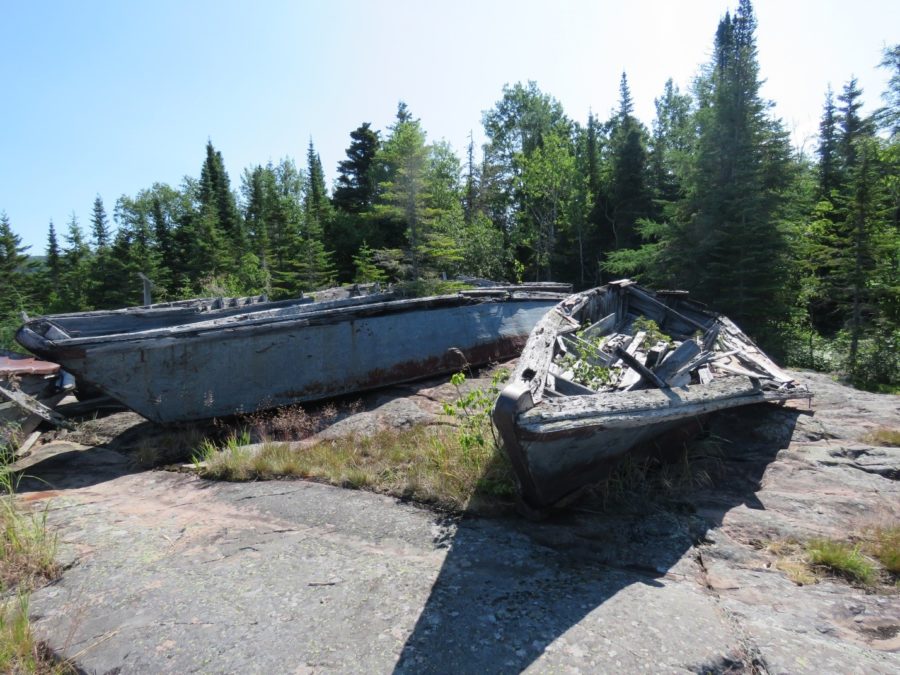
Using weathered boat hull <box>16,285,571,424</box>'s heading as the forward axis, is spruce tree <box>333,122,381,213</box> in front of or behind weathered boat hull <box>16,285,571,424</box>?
behind

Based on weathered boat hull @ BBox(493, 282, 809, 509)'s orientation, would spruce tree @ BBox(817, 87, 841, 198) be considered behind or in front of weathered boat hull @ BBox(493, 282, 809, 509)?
behind

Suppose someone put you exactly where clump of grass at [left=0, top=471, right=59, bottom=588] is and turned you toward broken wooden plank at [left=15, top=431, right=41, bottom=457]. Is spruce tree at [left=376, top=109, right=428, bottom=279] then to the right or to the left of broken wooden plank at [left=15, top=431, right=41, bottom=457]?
right

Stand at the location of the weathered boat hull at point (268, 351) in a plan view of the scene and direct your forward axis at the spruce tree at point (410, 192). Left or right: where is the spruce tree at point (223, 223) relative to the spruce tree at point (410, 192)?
left

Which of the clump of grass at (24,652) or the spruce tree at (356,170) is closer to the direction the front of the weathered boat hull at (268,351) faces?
the clump of grass

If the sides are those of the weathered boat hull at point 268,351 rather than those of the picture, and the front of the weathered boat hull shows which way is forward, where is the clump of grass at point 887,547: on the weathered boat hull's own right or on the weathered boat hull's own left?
on the weathered boat hull's own left

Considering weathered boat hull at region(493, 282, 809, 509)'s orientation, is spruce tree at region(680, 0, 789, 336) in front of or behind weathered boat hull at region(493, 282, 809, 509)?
behind

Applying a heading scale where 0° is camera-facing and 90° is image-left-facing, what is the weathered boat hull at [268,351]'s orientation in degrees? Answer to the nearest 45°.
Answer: approximately 45°
